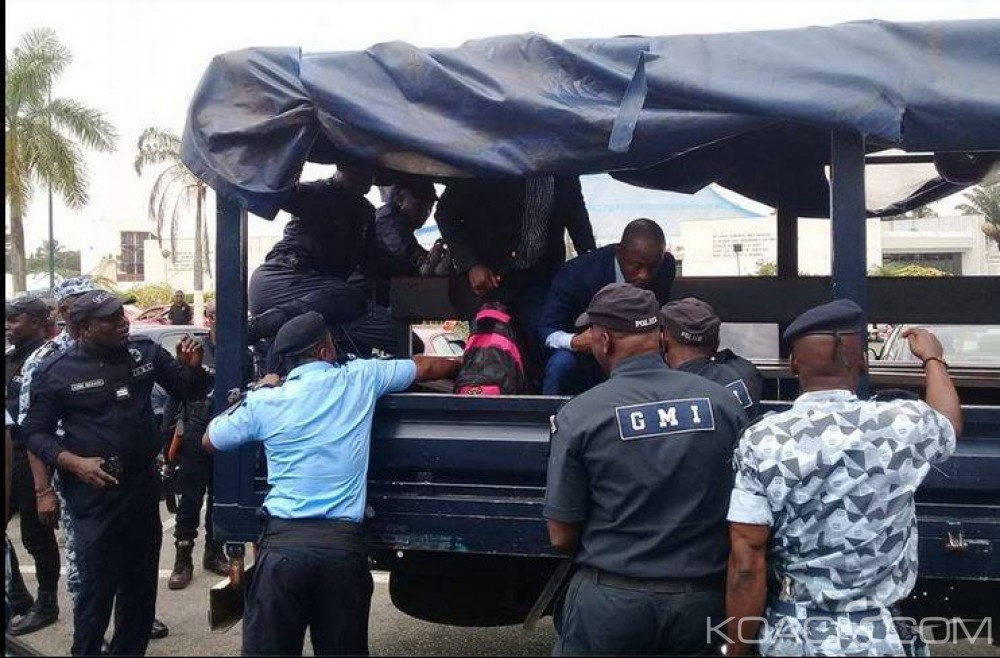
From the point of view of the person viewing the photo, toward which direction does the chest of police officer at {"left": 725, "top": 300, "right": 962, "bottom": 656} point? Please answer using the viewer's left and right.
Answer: facing away from the viewer

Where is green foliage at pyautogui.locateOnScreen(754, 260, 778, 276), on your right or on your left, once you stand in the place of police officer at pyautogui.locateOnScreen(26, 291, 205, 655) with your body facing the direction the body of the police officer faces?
on your left

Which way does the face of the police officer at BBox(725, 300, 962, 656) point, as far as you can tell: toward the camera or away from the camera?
away from the camera

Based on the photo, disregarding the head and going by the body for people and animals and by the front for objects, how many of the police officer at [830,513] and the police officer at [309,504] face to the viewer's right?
0

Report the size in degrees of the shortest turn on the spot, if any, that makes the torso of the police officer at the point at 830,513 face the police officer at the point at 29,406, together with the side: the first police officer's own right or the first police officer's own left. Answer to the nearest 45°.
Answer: approximately 90° to the first police officer's own left

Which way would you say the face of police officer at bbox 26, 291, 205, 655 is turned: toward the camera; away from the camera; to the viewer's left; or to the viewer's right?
to the viewer's right

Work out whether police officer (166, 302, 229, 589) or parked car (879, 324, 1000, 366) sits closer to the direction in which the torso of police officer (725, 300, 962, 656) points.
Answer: the parked car

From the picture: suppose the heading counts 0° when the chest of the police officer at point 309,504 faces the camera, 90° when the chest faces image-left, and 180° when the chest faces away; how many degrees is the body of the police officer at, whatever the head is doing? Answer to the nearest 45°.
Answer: approximately 180°
